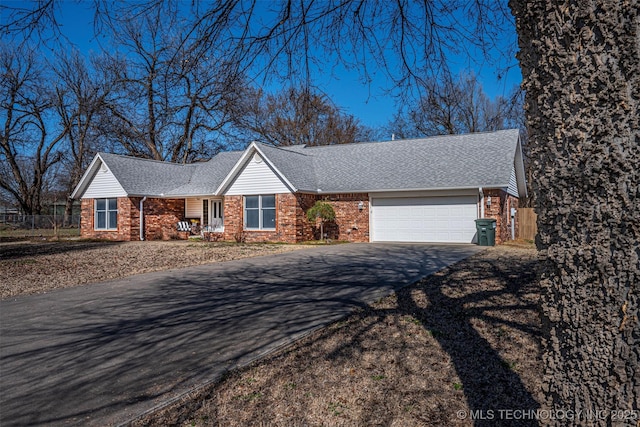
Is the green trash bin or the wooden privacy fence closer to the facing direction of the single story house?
the green trash bin

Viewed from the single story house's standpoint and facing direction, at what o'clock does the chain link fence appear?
The chain link fence is roughly at 4 o'clock from the single story house.

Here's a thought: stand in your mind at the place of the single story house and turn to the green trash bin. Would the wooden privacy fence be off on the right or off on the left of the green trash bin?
left

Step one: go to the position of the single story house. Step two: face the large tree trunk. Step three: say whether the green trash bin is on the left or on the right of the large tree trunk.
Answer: left

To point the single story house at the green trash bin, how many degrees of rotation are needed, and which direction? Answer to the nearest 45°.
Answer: approximately 45° to its left

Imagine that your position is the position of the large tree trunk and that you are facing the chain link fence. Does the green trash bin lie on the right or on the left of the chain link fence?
right

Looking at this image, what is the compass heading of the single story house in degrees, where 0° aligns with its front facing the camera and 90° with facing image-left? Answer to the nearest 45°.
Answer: approximately 0°

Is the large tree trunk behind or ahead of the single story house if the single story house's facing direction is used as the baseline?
ahead

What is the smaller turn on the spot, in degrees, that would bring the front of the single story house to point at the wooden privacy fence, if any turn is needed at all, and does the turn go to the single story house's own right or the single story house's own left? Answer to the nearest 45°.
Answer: approximately 90° to the single story house's own left

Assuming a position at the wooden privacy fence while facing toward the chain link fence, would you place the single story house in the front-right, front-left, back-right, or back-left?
front-left

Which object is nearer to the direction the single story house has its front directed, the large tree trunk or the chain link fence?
the large tree trunk
